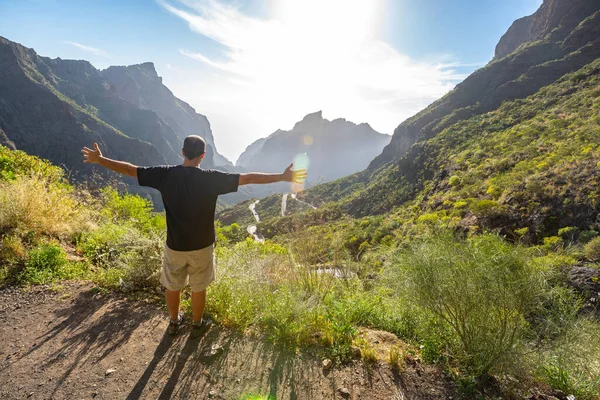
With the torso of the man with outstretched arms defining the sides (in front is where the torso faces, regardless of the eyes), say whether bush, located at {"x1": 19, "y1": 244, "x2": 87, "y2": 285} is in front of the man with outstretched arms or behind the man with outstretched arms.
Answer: in front

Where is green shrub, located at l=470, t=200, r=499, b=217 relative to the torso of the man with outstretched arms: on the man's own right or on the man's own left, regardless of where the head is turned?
on the man's own right

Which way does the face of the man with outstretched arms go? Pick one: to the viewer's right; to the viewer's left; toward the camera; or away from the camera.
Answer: away from the camera

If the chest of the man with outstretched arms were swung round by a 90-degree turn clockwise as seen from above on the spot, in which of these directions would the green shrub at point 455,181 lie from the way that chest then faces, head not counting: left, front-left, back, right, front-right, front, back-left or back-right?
front-left

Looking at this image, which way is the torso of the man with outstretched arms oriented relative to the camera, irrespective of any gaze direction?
away from the camera

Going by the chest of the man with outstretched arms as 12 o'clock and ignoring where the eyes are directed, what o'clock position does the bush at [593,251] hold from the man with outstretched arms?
The bush is roughly at 3 o'clock from the man with outstretched arms.

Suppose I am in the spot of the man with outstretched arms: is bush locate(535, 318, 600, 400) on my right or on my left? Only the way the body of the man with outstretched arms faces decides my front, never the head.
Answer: on my right

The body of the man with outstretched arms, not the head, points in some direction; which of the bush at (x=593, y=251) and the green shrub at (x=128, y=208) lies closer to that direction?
the green shrub

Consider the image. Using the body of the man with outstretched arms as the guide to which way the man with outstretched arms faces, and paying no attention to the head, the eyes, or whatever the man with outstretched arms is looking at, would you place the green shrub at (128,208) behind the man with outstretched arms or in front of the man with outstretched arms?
in front

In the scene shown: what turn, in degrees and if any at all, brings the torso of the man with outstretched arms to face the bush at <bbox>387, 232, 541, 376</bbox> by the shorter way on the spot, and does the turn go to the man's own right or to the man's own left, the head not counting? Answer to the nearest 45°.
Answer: approximately 135° to the man's own right
